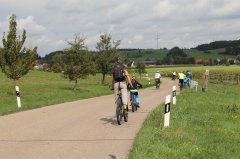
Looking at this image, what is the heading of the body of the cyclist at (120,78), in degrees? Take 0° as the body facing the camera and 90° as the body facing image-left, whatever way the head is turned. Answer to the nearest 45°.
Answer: approximately 180°

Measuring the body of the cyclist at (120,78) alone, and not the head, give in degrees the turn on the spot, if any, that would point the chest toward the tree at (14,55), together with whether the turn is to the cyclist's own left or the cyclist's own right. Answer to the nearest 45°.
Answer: approximately 45° to the cyclist's own left
